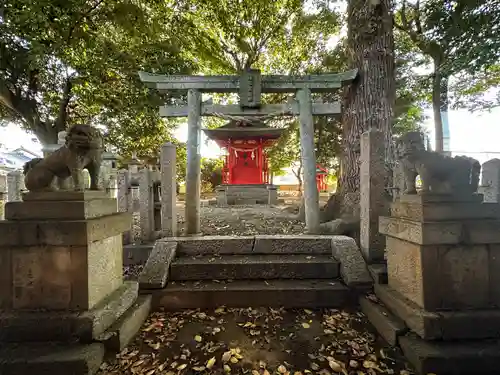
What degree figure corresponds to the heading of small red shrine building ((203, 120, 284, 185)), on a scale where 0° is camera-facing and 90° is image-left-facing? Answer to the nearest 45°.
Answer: approximately 0°

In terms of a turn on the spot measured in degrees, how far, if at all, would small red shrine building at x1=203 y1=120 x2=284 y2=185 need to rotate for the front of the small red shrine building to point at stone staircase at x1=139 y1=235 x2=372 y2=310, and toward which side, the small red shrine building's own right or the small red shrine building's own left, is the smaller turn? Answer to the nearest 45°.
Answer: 0° — it already faces it

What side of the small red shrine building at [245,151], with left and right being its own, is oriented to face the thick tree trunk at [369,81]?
front

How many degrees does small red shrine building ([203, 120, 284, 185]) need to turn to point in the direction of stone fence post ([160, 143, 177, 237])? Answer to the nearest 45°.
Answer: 0° — it already faces it

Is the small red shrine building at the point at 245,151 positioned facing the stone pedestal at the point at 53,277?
yes

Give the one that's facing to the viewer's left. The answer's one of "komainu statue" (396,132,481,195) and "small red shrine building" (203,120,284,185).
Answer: the komainu statue

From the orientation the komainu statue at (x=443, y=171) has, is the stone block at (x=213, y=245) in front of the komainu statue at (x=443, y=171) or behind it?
in front

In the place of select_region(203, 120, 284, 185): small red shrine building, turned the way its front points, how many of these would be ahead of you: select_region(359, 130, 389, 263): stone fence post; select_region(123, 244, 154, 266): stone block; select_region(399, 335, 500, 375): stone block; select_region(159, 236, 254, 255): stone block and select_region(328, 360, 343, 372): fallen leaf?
5

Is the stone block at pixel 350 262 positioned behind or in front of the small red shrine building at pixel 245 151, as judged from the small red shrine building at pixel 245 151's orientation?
in front

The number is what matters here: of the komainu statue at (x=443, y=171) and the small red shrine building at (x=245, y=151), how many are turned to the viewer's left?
1

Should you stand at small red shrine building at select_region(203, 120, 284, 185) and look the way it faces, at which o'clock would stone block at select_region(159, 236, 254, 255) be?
The stone block is roughly at 12 o'clock from the small red shrine building.

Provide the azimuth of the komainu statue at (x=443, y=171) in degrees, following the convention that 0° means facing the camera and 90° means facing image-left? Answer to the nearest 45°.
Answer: approximately 90°
